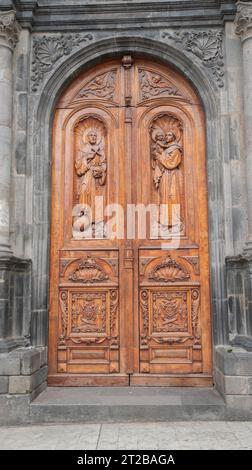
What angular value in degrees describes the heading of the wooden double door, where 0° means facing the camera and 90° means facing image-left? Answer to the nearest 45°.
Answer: approximately 0°
